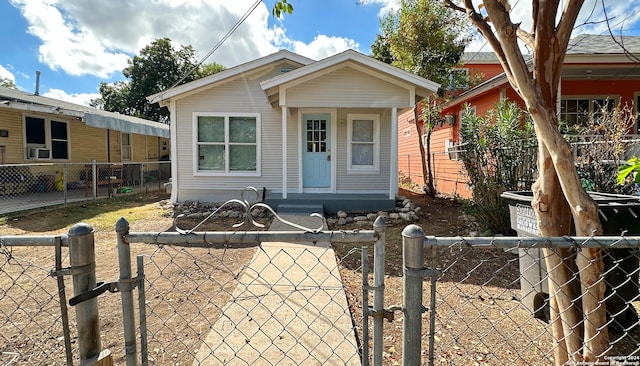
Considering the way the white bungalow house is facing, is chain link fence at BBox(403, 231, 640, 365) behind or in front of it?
in front

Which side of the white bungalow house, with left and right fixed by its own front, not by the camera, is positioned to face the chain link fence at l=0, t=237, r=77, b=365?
front

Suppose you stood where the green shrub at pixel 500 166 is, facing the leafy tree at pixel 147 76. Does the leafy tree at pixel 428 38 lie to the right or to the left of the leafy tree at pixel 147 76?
right

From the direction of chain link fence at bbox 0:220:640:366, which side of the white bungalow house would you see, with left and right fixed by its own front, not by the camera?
front

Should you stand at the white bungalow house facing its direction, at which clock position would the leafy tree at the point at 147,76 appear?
The leafy tree is roughly at 5 o'clock from the white bungalow house.

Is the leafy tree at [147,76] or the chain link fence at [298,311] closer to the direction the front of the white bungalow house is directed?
the chain link fence

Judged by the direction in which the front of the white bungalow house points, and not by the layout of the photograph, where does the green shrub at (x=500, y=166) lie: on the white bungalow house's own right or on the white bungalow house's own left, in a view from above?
on the white bungalow house's own left
